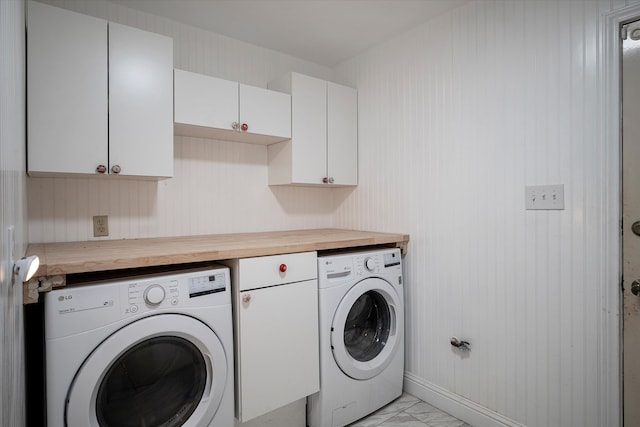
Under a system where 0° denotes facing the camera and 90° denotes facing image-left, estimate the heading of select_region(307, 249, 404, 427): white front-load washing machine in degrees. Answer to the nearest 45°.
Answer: approximately 315°

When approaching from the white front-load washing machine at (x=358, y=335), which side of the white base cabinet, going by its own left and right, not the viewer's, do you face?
left

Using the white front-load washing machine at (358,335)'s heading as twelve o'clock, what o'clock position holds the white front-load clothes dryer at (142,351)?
the white front-load clothes dryer at (142,351) is roughly at 3 o'clock from the white front-load washing machine at (358,335).

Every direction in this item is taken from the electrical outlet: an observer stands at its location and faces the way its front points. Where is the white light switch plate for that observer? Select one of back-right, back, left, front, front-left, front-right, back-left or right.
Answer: front-left

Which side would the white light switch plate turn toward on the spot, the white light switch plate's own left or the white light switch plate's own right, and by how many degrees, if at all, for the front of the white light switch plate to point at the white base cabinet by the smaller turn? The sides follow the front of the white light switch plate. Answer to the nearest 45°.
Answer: approximately 45° to the white light switch plate's own right

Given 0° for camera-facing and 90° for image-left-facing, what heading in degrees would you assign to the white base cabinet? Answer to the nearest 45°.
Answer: approximately 315°

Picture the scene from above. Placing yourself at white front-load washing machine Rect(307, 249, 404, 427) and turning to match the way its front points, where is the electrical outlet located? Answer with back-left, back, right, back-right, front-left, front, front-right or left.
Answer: back-right

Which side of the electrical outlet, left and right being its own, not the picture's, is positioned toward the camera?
front

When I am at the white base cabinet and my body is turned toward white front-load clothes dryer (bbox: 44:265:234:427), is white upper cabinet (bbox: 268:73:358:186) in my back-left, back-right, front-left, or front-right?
back-right

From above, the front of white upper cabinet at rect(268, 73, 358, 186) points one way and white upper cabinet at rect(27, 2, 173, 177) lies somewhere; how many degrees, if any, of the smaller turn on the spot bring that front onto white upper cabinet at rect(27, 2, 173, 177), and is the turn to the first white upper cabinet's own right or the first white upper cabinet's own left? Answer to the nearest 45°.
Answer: approximately 90° to the first white upper cabinet's own right
